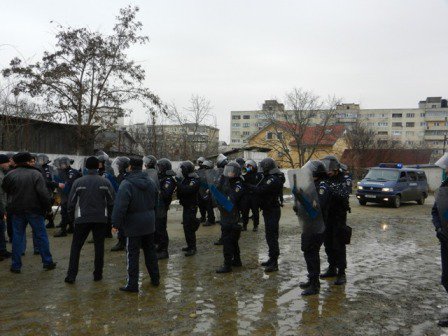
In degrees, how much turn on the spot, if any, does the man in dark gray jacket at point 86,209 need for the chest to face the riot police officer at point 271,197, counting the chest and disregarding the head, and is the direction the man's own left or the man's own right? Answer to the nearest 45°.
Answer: approximately 90° to the man's own right

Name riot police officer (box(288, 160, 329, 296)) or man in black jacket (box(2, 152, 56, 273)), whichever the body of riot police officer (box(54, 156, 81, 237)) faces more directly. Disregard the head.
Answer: the man in black jacket

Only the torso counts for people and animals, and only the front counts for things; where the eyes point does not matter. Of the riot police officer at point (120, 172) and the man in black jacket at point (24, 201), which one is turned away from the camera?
the man in black jacket

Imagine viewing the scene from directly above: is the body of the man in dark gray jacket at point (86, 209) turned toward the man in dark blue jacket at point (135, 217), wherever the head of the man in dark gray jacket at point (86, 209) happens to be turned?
no

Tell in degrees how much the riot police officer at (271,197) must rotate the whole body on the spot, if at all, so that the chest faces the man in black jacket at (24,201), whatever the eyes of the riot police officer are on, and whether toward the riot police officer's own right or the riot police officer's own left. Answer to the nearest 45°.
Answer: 0° — they already face them

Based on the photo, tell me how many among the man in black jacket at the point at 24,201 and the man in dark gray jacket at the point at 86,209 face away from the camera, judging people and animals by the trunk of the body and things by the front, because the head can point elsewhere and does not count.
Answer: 2

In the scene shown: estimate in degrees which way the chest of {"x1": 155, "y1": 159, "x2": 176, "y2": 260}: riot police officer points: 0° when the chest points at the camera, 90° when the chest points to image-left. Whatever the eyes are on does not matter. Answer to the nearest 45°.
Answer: approximately 90°

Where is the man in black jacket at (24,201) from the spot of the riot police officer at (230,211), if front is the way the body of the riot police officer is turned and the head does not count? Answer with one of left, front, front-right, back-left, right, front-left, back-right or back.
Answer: front-right

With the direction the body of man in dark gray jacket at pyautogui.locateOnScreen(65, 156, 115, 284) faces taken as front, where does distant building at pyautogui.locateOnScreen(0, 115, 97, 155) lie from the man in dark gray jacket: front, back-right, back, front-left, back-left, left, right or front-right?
front

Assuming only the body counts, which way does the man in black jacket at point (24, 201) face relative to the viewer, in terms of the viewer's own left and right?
facing away from the viewer

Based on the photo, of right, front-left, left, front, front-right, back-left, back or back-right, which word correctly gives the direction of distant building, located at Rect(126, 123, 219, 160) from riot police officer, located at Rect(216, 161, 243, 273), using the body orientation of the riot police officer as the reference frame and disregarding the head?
back-right

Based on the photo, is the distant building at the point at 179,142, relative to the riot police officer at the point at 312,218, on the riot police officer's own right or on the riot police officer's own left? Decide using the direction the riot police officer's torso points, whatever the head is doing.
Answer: on the riot police officer's own right

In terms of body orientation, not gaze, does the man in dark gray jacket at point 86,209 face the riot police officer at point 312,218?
no
